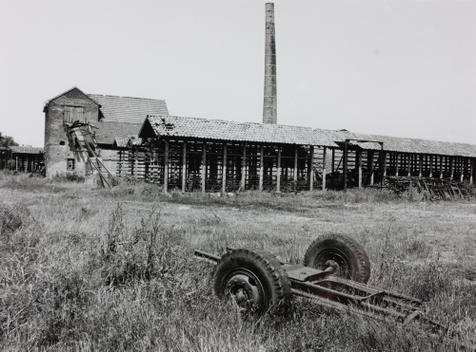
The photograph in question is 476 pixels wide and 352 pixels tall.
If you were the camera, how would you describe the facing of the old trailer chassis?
facing the viewer and to the right of the viewer

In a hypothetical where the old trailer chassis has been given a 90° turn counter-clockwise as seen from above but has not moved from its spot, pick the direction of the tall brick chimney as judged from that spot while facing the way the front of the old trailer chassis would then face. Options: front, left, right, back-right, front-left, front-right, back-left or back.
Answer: front-left

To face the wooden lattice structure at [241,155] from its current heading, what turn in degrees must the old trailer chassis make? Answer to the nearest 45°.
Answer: approximately 135° to its left
